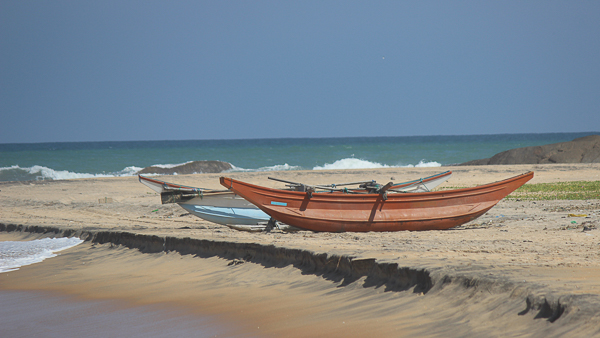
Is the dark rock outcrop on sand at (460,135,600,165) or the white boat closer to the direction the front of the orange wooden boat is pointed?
the dark rock outcrop on sand

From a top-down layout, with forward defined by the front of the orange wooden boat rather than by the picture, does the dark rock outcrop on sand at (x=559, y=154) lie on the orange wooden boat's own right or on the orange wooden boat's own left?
on the orange wooden boat's own left

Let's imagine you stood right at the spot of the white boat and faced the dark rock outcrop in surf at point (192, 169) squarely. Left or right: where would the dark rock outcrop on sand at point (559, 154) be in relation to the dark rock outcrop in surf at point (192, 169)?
right

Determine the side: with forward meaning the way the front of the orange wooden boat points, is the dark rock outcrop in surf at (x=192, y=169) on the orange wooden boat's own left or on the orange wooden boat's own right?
on the orange wooden boat's own left

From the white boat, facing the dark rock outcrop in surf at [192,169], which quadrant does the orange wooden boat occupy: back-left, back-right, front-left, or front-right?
back-right

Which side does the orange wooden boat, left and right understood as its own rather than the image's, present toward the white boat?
back

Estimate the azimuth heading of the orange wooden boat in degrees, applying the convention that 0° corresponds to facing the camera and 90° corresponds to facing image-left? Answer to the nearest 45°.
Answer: approximately 270°
